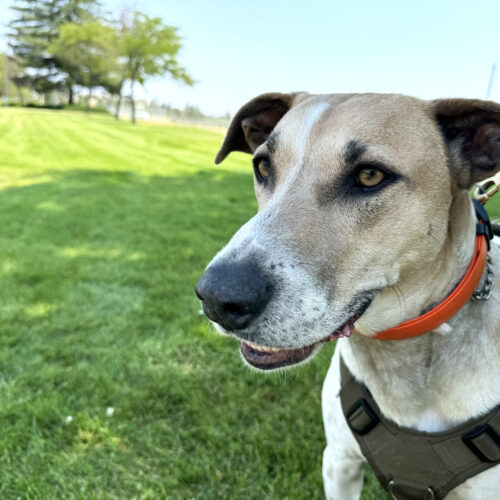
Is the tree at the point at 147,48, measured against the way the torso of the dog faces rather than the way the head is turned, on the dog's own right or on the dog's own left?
on the dog's own right

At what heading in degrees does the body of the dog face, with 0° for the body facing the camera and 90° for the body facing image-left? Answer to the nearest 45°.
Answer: approximately 45°
